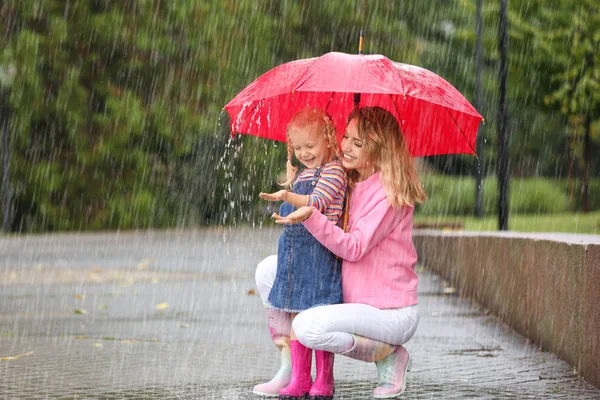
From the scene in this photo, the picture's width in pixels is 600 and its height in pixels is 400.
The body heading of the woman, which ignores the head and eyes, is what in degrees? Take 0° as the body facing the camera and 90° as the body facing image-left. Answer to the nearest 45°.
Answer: approximately 90°

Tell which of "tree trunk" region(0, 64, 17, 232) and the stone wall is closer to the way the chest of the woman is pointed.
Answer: the tree trunk

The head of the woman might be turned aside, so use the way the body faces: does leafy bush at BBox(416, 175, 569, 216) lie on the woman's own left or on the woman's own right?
on the woman's own right

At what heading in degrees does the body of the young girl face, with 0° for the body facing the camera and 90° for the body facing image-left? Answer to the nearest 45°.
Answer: approximately 45°
